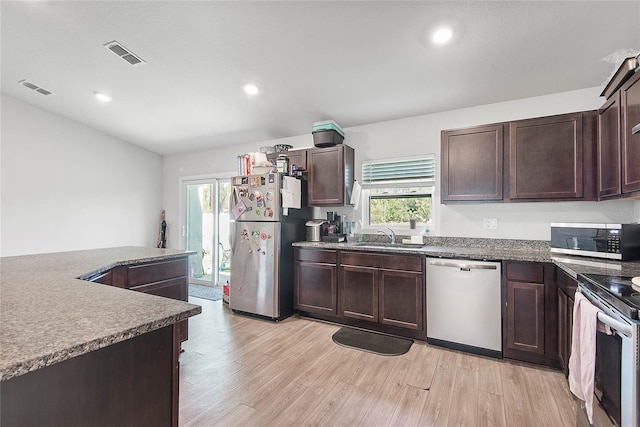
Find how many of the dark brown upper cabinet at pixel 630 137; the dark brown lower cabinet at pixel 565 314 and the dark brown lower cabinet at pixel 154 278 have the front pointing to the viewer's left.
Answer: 2

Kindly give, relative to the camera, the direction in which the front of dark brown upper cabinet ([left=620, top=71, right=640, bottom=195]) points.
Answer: facing to the left of the viewer

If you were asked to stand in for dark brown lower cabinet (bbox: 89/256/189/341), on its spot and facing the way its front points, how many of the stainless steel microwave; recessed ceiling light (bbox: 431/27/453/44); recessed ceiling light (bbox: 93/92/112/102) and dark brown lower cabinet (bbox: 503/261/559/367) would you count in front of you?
3

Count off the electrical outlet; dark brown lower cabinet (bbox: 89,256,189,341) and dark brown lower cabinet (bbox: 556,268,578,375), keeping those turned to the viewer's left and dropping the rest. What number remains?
1

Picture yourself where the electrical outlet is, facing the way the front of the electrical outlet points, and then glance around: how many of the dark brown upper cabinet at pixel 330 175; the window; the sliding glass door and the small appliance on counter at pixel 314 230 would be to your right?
4

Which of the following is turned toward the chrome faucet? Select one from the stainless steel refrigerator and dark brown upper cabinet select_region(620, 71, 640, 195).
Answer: the dark brown upper cabinet

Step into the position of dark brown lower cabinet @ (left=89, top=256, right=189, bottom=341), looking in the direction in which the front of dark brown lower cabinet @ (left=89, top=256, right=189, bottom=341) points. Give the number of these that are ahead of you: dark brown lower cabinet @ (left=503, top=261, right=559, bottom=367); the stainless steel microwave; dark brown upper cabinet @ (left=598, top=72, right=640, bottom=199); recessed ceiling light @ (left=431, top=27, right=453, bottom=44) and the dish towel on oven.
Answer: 5

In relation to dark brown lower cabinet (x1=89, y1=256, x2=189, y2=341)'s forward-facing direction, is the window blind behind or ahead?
ahead

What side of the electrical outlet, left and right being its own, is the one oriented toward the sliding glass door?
right

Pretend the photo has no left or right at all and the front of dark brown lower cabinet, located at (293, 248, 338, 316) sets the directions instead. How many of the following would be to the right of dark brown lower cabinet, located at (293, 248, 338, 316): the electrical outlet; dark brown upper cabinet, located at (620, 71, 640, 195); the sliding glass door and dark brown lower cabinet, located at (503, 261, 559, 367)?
1

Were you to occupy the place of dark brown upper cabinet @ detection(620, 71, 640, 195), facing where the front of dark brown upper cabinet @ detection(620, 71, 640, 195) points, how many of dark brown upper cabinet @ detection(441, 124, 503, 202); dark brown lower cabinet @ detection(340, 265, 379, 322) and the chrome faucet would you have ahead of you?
3

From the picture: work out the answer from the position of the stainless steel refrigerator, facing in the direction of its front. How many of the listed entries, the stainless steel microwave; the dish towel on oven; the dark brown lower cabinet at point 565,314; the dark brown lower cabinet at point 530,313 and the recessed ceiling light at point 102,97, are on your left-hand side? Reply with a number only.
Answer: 4

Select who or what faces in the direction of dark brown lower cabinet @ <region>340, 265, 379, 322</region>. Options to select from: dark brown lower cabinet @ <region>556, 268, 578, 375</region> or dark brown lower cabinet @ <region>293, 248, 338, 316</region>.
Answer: dark brown lower cabinet @ <region>556, 268, 578, 375</region>

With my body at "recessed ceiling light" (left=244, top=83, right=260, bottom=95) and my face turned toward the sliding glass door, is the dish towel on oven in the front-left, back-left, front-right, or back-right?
back-right

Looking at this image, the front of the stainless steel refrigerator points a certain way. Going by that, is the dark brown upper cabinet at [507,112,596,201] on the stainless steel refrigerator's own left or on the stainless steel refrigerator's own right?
on the stainless steel refrigerator's own left

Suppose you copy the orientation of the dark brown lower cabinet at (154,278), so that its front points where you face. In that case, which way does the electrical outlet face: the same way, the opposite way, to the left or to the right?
to the right
